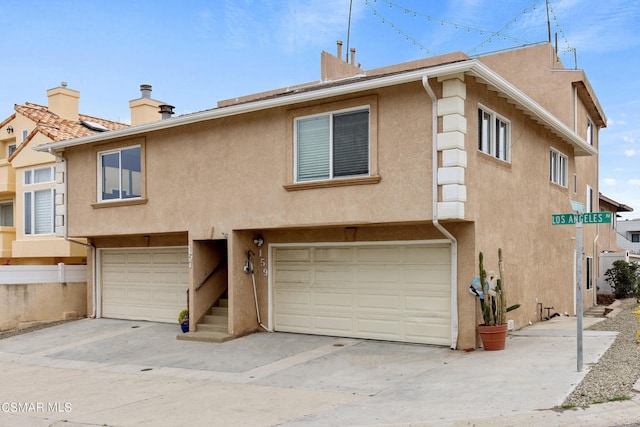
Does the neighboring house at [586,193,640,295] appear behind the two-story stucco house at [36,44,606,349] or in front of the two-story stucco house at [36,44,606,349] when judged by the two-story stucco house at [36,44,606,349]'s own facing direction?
behind

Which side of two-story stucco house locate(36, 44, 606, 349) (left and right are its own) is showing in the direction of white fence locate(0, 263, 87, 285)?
right

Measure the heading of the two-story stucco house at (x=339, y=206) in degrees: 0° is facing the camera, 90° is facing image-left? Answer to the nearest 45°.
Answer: approximately 45°

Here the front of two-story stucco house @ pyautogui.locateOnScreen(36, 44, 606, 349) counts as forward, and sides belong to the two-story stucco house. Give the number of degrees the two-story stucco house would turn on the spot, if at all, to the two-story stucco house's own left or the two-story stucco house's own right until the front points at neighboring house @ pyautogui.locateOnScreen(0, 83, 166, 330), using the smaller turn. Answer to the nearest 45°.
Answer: approximately 90° to the two-story stucco house's own right

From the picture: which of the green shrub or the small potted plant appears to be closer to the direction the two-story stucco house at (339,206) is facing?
the small potted plant

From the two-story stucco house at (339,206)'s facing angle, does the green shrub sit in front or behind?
behind
